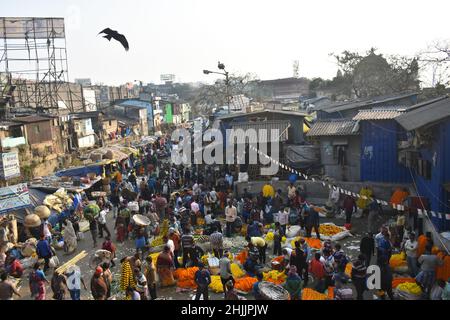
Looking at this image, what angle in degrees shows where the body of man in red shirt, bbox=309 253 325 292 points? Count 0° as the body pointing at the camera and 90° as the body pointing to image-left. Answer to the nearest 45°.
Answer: approximately 180°

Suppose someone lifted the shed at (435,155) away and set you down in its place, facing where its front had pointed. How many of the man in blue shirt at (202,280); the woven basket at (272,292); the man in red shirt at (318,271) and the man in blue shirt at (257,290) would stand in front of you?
4

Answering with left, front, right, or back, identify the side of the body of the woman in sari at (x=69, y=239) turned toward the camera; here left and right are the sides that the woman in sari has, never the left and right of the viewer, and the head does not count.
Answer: back

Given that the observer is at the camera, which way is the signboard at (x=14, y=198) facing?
facing the viewer and to the right of the viewer

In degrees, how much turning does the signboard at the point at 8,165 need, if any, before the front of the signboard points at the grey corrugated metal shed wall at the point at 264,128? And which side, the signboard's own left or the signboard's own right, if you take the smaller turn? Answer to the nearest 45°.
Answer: approximately 90° to the signboard's own left

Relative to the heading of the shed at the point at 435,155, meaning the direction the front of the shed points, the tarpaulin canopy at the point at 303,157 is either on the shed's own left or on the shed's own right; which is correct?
on the shed's own right

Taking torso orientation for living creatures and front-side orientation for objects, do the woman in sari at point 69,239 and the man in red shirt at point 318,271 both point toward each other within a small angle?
no

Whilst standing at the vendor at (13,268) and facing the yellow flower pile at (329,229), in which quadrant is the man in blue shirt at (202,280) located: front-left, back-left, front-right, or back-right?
front-right

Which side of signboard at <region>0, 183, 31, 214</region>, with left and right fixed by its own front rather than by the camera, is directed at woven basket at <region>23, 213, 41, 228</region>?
front

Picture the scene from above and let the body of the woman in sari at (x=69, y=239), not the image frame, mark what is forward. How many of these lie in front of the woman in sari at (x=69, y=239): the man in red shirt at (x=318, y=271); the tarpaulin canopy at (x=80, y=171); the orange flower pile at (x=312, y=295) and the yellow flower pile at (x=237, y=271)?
1

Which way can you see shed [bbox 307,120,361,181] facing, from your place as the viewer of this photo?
facing the viewer

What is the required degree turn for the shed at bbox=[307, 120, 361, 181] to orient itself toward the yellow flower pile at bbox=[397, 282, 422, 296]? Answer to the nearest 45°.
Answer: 0° — it already faces it

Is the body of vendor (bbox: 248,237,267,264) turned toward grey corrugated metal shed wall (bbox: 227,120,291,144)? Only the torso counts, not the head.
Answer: no
